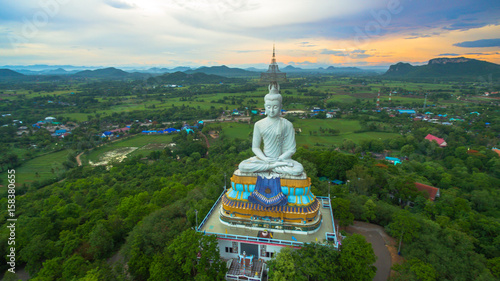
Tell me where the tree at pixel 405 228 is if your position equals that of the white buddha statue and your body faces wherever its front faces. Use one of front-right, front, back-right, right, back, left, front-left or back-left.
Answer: left

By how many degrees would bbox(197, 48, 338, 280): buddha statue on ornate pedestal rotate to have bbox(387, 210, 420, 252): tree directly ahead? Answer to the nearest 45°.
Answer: approximately 90° to its left

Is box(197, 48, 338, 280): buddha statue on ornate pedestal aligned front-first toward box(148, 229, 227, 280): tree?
no

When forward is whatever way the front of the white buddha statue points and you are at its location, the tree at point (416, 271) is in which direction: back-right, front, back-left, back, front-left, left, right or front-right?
front-left

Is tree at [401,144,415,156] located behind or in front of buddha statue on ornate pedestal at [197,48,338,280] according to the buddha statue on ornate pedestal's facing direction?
behind

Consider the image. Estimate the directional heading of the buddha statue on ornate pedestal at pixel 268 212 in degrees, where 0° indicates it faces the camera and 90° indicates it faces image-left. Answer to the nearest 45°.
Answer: approximately 0°

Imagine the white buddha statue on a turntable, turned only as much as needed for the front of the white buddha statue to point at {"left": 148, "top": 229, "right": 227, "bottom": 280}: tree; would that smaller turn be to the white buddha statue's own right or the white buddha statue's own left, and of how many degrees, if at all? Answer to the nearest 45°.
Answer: approximately 45° to the white buddha statue's own right

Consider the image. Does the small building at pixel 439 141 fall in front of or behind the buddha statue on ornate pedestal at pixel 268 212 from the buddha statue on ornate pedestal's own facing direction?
behind

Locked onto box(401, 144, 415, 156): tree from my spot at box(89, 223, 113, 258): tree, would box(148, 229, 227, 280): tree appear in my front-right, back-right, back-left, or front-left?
front-right

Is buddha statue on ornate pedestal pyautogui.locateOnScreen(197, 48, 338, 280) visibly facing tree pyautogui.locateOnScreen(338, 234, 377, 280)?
no

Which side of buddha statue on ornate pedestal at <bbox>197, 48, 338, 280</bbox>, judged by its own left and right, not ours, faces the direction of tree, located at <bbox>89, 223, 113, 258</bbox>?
right

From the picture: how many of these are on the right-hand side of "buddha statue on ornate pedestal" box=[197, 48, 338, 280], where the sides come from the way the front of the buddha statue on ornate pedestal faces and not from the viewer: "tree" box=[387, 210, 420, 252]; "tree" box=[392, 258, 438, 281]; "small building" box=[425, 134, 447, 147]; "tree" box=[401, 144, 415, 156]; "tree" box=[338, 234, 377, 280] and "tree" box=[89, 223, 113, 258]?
1

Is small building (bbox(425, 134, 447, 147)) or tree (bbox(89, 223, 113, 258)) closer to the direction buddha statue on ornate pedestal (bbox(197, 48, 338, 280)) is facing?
the tree

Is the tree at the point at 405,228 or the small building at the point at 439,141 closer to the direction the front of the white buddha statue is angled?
the tree
